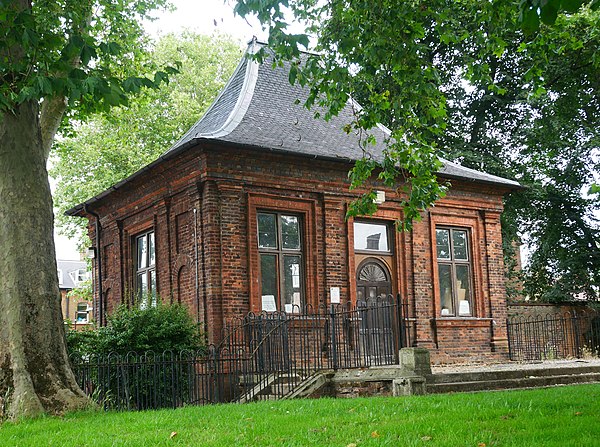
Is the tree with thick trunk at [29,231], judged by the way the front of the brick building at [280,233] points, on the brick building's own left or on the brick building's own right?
on the brick building's own right

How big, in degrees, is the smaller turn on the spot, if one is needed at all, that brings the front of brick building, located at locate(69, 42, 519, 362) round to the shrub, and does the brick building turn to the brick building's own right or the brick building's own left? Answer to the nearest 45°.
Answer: approximately 90° to the brick building's own right

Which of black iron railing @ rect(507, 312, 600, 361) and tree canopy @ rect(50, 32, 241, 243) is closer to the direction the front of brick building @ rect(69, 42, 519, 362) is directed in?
the black iron railing

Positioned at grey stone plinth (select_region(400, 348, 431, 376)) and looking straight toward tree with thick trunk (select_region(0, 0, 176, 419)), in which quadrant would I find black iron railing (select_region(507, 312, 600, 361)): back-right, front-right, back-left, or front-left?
back-right

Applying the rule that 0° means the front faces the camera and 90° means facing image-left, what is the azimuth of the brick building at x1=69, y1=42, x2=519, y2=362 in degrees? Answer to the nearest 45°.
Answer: approximately 315°

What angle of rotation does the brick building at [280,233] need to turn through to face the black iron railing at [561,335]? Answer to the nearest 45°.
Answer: approximately 90° to its left

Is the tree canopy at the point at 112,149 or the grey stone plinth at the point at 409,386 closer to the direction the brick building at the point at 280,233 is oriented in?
the grey stone plinth
